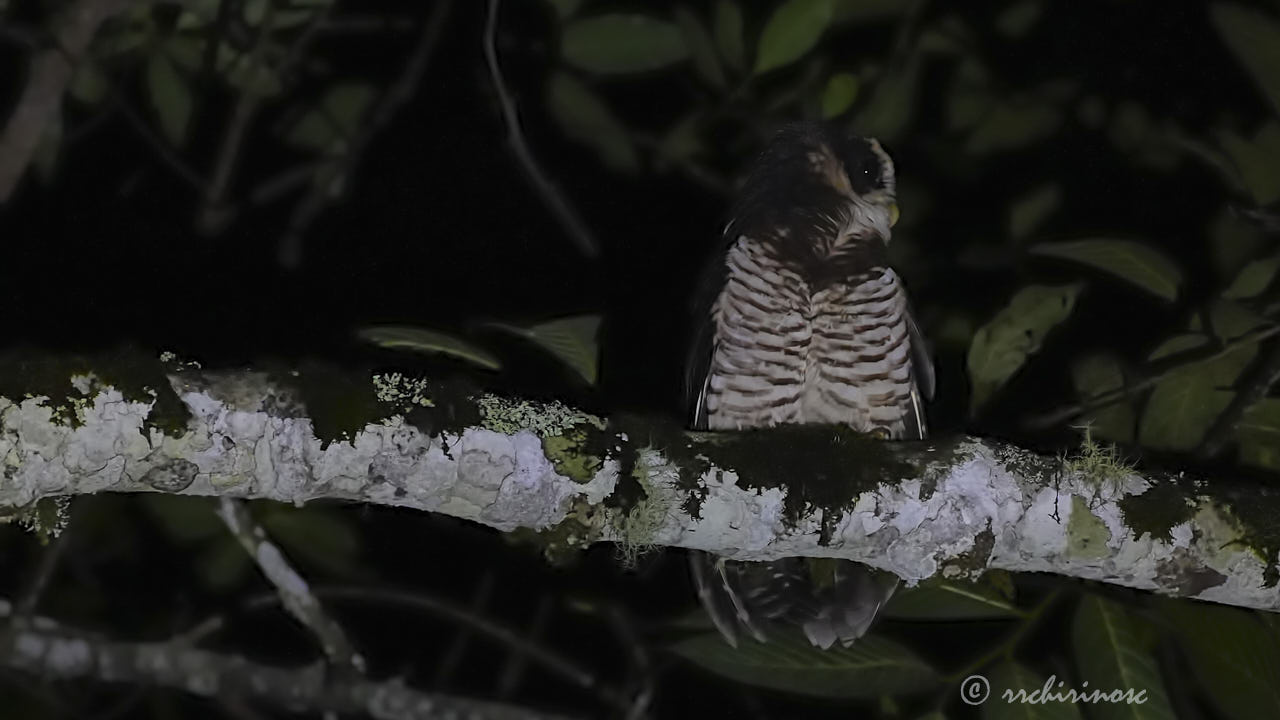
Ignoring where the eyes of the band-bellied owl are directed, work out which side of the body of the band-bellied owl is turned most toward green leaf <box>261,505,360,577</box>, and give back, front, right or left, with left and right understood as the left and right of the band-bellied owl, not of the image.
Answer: right

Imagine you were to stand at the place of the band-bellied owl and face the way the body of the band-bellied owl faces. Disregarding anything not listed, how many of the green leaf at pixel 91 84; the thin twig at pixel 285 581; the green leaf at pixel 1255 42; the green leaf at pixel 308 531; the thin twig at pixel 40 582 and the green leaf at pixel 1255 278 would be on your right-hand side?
4

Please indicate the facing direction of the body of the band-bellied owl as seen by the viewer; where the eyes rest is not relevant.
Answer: toward the camera

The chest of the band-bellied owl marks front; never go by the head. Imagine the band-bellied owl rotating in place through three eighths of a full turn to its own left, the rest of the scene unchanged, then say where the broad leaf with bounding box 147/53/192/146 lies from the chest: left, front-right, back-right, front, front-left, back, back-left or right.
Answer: back-left

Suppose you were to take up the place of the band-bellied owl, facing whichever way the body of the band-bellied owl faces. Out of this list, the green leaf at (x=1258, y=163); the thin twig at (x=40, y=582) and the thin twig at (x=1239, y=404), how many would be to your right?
1

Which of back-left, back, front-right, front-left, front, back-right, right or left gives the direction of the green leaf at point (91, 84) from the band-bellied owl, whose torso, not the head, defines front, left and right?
right

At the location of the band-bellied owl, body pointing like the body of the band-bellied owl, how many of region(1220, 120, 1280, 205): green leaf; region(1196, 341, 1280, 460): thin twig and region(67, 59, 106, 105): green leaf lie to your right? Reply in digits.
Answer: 1

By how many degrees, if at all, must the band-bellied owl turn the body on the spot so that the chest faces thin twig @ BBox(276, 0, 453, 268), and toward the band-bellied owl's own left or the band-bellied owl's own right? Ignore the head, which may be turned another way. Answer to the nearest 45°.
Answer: approximately 90° to the band-bellied owl's own right

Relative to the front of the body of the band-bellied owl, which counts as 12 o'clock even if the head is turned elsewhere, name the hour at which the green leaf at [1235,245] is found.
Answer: The green leaf is roughly at 9 o'clock from the band-bellied owl.
